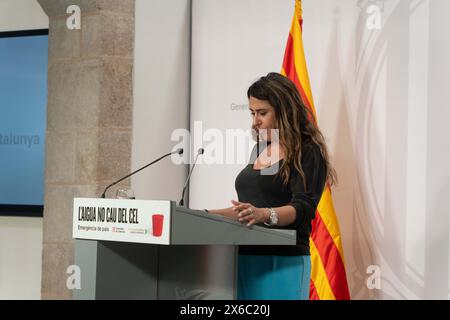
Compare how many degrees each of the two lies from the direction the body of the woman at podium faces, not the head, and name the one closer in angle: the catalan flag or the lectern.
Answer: the lectern

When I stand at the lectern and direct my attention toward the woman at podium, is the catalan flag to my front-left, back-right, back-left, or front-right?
front-left

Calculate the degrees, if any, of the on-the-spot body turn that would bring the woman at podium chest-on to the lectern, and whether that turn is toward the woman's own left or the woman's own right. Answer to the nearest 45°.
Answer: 0° — they already face it

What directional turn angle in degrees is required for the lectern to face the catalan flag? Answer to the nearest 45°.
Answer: approximately 180°

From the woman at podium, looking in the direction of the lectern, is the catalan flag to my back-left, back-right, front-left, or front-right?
back-right

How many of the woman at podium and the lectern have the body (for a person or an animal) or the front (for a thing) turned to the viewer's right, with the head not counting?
0

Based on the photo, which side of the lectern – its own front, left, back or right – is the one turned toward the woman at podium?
back

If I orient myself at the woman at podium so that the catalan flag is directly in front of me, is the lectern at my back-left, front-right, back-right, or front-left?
back-left

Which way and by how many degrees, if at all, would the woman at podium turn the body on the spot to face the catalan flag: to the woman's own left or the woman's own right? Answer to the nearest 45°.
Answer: approximately 135° to the woman's own right

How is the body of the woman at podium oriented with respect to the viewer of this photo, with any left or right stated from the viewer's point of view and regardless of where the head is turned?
facing the viewer and to the left of the viewer
